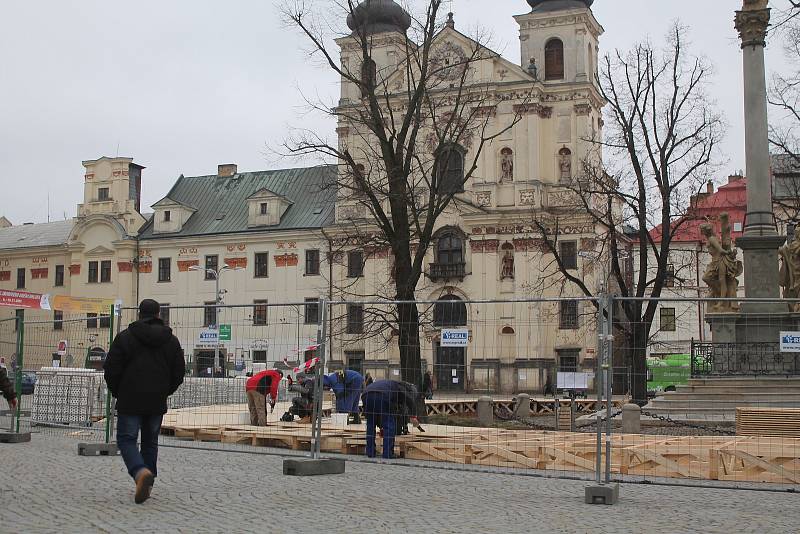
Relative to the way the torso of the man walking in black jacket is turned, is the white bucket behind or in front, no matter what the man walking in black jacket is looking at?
in front

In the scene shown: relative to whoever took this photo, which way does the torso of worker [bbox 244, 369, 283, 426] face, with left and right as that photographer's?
facing to the right of the viewer

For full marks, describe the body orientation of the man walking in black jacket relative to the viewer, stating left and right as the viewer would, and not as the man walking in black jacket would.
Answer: facing away from the viewer

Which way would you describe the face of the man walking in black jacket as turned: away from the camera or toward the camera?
away from the camera

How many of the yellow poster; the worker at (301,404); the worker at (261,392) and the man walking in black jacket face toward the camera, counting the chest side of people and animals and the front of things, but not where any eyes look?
1

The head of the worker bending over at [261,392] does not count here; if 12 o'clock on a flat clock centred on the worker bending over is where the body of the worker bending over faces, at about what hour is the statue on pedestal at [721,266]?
The statue on pedestal is roughly at 11 o'clock from the worker bending over.

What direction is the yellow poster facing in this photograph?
toward the camera

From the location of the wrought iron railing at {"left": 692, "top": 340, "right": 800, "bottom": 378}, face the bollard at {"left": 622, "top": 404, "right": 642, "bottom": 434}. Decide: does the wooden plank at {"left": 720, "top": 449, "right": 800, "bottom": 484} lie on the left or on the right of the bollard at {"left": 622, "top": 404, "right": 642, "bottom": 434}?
left

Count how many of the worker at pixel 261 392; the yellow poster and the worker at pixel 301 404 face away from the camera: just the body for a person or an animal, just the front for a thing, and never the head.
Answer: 0

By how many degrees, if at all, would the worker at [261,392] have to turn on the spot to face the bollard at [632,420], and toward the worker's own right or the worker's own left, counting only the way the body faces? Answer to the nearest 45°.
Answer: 0° — they already face it

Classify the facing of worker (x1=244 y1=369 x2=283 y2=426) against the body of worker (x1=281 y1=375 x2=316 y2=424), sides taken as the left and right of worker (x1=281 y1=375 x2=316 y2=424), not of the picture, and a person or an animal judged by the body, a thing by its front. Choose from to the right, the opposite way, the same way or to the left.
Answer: the opposite way

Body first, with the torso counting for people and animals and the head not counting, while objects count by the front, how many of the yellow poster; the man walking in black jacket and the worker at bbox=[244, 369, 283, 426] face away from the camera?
1

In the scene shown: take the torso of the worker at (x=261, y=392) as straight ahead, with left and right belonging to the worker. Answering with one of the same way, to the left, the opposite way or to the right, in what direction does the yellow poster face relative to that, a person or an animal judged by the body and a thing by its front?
to the right
